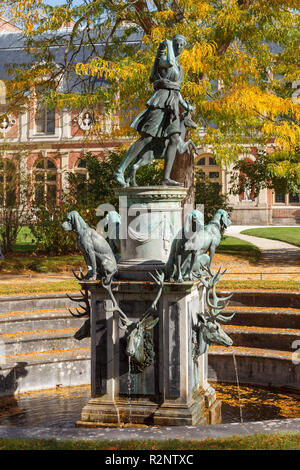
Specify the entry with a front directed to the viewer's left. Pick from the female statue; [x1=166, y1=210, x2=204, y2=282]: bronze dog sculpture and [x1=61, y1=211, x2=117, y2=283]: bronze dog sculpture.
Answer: [x1=61, y1=211, x2=117, y2=283]: bronze dog sculpture

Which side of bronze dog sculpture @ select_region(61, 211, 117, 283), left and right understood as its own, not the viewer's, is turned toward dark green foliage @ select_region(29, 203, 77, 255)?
right

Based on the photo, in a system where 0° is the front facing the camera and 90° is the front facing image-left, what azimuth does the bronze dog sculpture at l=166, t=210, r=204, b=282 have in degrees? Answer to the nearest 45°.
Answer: approximately 315°

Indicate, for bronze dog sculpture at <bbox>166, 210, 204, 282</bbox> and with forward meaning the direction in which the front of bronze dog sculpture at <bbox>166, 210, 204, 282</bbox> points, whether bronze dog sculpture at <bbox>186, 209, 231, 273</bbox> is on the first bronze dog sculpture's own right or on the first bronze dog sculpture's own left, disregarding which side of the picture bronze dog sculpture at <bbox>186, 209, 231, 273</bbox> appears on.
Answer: on the first bronze dog sculpture's own left

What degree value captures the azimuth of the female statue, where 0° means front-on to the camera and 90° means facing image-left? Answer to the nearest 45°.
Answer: approximately 315°

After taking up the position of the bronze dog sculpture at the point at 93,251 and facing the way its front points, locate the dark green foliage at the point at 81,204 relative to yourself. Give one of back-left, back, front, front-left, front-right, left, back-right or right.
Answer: right

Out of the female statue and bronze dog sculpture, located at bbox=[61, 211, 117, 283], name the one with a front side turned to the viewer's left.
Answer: the bronze dog sculpture

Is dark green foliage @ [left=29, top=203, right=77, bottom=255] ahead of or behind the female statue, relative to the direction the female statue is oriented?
behind

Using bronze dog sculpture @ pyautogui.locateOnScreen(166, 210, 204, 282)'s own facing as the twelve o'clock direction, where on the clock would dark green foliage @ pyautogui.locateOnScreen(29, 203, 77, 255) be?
The dark green foliage is roughly at 7 o'clock from the bronze dog sculpture.

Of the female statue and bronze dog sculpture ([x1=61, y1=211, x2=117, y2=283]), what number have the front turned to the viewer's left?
1

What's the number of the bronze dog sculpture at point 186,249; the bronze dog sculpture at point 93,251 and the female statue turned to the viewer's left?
1

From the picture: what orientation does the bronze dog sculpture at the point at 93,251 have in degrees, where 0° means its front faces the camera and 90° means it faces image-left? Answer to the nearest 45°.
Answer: approximately 90°
